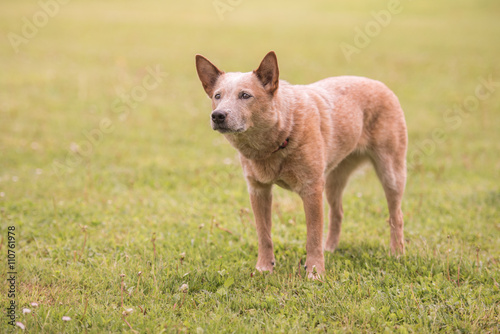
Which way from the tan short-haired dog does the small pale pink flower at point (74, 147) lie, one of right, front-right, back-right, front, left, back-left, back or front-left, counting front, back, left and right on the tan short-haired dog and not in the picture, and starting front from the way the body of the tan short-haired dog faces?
right

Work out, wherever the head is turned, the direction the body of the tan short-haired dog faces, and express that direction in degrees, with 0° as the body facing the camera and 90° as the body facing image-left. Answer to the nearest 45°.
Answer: approximately 45°

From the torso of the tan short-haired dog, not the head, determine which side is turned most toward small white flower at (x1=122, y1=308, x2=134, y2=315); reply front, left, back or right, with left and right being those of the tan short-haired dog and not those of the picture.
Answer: front
